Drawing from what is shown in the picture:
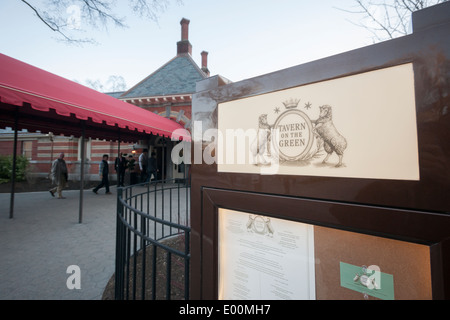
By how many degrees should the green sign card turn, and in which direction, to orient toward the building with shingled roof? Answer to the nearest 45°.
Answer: approximately 90° to its right

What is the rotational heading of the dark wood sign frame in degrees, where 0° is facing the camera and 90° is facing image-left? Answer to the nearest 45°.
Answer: approximately 45°

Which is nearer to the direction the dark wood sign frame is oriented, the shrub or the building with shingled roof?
the shrub

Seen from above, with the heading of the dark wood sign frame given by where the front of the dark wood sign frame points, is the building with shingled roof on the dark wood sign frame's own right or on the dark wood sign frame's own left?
on the dark wood sign frame's own right

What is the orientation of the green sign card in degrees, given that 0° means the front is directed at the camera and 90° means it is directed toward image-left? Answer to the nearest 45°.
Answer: approximately 45°

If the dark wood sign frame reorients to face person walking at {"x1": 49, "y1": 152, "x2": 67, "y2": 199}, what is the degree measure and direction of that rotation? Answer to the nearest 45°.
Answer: approximately 45° to its right

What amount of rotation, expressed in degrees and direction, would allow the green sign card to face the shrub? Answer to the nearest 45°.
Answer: approximately 45° to its right

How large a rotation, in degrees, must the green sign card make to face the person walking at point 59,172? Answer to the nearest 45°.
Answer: approximately 45° to its right
